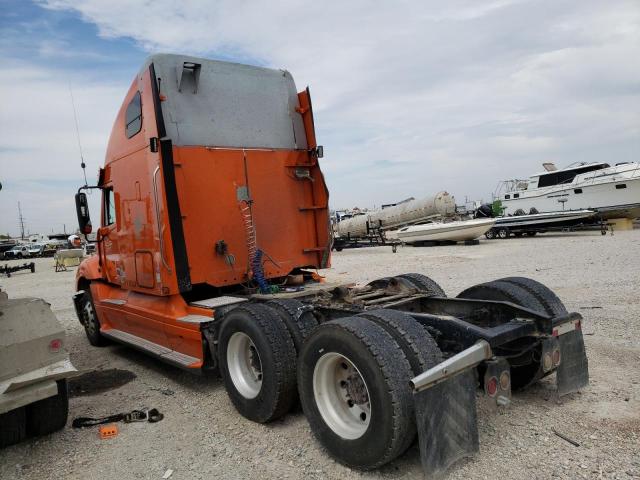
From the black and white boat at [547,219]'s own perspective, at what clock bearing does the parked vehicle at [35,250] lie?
The parked vehicle is roughly at 6 o'clock from the black and white boat.

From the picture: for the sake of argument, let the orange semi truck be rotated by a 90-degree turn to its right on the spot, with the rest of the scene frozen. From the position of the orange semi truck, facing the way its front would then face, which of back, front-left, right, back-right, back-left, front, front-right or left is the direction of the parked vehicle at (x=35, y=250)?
left

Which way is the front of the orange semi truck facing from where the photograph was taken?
facing away from the viewer and to the left of the viewer

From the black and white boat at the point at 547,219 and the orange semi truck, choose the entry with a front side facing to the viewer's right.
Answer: the black and white boat

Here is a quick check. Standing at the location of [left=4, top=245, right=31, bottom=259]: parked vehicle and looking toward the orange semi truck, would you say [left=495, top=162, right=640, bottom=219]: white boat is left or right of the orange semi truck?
left

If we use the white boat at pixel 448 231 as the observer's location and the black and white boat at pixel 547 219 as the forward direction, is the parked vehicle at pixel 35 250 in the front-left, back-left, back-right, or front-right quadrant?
back-left

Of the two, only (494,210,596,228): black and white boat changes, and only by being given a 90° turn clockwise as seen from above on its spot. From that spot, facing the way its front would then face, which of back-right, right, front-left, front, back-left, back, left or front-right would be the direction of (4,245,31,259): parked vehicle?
right

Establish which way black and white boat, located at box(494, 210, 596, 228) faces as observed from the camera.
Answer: facing to the right of the viewer

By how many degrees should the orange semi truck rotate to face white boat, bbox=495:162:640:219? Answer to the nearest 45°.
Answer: approximately 90° to its right

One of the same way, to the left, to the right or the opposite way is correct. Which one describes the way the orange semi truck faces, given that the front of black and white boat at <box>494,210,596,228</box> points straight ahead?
the opposite way

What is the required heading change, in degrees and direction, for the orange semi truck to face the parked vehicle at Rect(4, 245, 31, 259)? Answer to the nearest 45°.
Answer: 0° — it already faces it

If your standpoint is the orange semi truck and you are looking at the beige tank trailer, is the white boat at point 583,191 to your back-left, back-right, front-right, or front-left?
front-right

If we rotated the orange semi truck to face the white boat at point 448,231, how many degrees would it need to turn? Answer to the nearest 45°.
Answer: approximately 45° to its right

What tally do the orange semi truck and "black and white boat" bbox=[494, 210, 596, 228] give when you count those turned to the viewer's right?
1

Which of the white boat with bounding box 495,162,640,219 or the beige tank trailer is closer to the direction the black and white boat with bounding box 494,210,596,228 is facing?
the white boat
